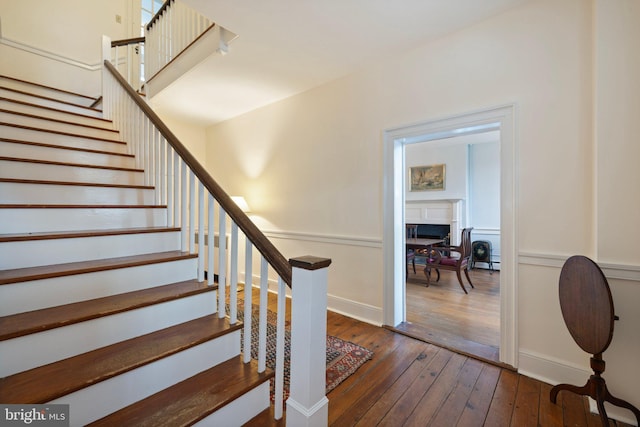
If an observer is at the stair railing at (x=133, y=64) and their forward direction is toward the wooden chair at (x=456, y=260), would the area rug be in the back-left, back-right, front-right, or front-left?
front-right

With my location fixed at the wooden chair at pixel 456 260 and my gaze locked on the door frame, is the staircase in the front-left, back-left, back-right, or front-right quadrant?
front-right

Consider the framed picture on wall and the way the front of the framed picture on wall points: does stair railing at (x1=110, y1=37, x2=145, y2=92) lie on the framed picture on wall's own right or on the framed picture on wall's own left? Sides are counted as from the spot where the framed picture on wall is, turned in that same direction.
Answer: on the framed picture on wall's own right

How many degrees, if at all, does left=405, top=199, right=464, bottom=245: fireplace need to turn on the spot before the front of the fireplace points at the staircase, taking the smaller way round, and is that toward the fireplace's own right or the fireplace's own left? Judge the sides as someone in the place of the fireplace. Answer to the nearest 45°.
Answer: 0° — it already faces it

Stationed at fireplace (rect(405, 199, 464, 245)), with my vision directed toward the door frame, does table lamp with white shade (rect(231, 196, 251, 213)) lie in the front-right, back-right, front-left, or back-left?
front-right

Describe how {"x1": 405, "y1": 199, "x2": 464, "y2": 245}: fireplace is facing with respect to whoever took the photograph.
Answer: facing the viewer

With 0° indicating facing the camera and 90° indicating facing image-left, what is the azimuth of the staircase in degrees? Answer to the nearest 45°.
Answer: approximately 315°

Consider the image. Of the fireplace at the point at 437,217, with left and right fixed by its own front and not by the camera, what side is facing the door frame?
front

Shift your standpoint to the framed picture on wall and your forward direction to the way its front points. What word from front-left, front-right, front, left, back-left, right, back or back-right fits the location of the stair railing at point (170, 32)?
front-right

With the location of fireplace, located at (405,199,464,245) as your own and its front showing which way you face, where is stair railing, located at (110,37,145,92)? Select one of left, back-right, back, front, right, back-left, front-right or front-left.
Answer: front-right

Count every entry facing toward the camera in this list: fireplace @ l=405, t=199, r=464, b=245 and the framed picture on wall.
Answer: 2

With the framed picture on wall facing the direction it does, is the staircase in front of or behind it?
in front

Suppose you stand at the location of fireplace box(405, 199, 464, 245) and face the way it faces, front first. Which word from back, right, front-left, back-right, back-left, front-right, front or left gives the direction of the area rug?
front

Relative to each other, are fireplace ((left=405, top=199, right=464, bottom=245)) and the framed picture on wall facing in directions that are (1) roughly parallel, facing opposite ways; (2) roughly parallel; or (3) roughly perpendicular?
roughly parallel
